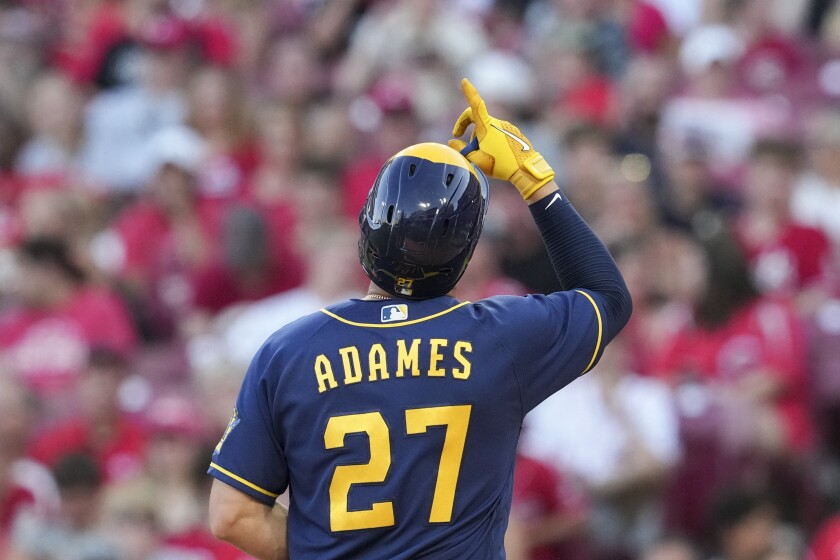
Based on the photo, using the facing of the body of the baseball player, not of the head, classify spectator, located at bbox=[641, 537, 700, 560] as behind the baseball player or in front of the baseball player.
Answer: in front

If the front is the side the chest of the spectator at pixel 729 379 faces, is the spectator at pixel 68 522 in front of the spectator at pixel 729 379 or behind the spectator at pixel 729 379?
in front

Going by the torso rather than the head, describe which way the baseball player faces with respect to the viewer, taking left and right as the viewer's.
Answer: facing away from the viewer

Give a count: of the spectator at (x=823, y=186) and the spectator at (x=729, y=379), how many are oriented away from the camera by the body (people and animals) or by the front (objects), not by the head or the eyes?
0

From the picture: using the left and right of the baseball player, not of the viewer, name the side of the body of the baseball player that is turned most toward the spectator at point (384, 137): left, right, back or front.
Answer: front

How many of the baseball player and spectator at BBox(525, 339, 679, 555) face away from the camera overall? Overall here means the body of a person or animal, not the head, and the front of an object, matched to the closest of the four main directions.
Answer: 1

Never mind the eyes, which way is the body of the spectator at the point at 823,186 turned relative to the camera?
toward the camera

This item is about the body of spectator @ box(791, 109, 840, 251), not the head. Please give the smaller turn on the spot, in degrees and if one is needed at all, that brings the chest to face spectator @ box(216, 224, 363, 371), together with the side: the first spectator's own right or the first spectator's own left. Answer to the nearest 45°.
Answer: approximately 45° to the first spectator's own right

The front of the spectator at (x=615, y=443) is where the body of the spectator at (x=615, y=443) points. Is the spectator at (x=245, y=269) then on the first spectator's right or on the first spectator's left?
on the first spectator's right

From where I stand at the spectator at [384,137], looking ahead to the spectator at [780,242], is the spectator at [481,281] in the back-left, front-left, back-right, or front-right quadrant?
front-right

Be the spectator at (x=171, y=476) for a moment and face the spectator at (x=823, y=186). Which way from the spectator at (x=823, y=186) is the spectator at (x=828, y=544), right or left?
right

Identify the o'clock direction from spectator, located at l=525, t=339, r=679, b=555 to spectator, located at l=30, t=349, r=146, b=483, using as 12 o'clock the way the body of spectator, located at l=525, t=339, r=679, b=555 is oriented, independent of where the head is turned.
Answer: spectator, located at l=30, t=349, r=146, b=483 is roughly at 3 o'clock from spectator, located at l=525, t=339, r=679, b=555.

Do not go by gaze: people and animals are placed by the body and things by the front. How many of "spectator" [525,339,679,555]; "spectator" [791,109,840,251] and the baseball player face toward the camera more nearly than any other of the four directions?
2

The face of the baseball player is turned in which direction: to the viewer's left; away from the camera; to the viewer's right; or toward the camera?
away from the camera

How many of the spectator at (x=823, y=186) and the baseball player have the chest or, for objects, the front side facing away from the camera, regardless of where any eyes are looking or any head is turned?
1

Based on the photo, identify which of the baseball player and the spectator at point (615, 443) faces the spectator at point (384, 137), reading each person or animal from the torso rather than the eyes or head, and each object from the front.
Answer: the baseball player

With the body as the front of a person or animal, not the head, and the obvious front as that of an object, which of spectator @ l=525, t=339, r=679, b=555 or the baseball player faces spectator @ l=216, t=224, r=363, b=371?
the baseball player

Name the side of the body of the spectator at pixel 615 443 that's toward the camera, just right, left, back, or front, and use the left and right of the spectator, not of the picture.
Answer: front
